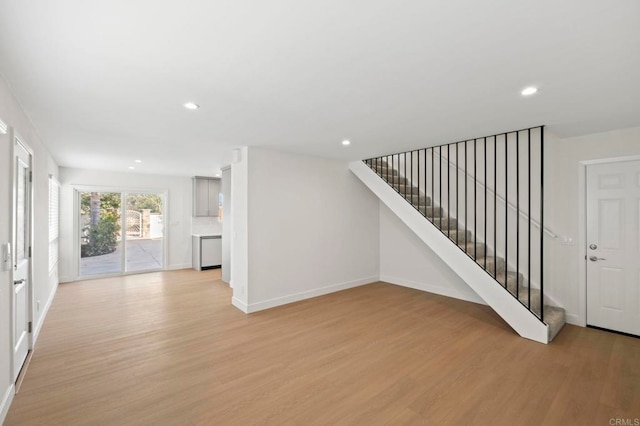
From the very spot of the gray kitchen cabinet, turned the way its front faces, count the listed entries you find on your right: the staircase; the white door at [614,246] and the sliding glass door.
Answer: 1

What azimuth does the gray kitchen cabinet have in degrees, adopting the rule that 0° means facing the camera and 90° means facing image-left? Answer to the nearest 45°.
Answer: approximately 0°

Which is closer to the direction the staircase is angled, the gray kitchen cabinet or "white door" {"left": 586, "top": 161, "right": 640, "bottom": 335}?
the white door

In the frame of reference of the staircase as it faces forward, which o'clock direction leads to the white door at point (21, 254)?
The white door is roughly at 3 o'clock from the staircase.

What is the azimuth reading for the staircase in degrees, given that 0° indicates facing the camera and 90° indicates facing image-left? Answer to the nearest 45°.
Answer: approximately 315°

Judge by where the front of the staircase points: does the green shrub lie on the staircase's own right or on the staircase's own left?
on the staircase's own right

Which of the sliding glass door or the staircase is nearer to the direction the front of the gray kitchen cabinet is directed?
the staircase

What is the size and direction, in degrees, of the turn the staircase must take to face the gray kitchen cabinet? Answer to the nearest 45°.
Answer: approximately 135° to its right
